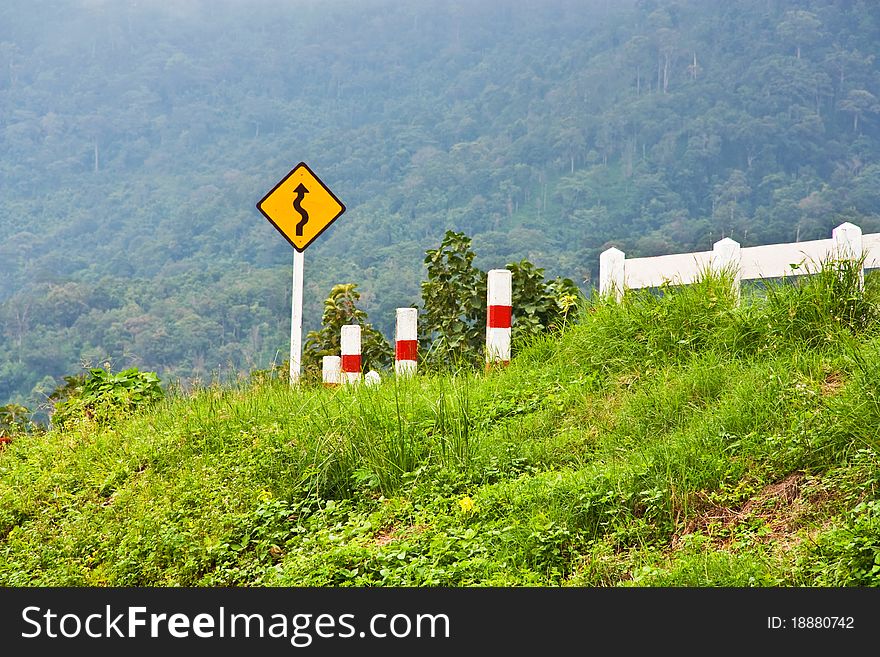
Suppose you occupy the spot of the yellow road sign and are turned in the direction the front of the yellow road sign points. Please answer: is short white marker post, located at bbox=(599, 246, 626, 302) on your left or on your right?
on your left

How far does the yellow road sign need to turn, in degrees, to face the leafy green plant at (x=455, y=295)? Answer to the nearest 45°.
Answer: approximately 90° to its left

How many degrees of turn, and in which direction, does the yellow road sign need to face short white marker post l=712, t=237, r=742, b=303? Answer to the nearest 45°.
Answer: approximately 45° to its left

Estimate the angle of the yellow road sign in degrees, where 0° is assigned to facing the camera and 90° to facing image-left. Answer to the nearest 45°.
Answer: approximately 0°

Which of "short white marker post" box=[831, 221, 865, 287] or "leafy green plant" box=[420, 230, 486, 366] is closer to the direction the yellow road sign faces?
the short white marker post
